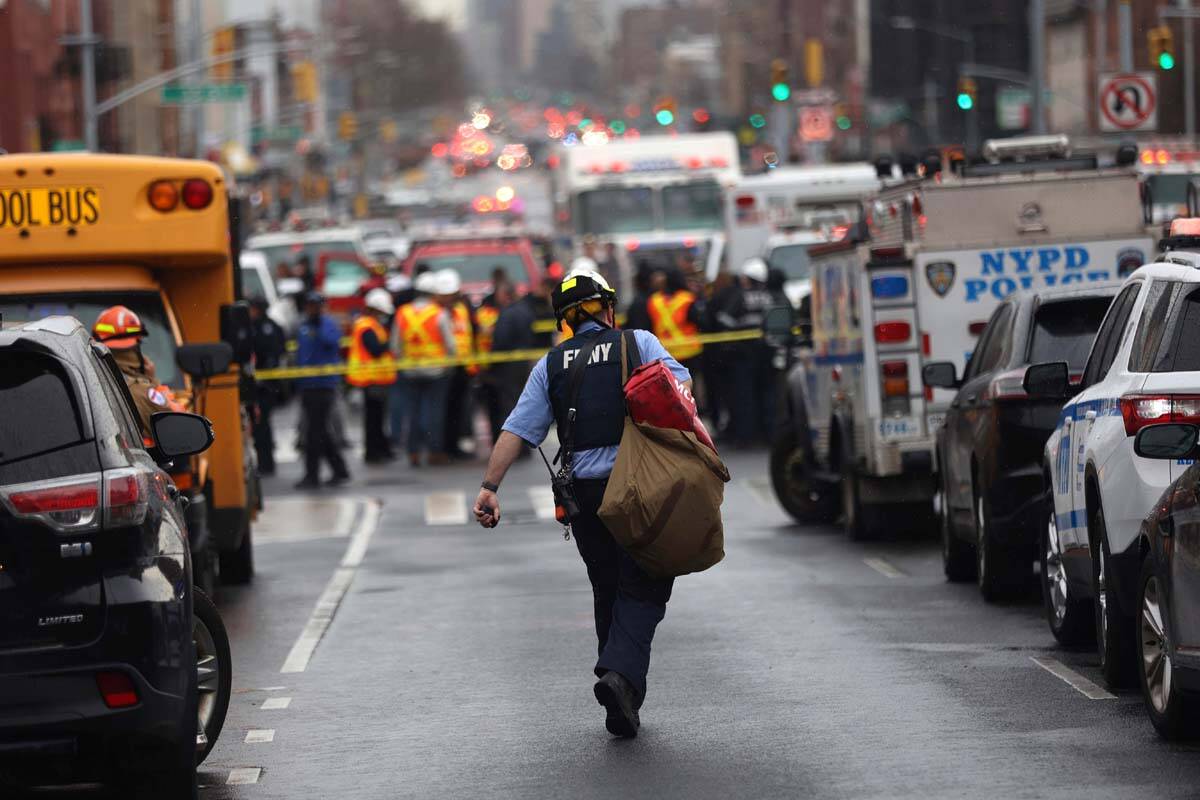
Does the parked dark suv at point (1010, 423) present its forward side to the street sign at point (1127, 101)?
yes

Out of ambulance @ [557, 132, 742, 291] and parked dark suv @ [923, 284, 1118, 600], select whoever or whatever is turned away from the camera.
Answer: the parked dark suv

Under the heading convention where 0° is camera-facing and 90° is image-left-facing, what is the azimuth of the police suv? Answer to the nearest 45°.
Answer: approximately 180°

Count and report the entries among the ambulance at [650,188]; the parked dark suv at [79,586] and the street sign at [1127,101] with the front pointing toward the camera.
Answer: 2

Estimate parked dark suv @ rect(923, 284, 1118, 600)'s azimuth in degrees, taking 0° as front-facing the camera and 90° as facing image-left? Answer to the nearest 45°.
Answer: approximately 180°

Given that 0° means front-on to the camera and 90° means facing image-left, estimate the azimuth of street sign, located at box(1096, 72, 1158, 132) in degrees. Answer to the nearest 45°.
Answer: approximately 0°

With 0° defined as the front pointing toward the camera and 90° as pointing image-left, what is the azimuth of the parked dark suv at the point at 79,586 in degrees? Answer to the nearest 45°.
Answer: approximately 180°

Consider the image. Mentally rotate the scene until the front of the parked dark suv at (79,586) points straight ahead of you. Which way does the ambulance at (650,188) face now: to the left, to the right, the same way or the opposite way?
the opposite way

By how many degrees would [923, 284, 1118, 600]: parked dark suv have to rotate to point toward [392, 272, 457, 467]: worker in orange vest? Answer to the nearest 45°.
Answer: approximately 45° to its left

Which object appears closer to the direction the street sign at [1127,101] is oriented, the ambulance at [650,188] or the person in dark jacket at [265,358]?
the person in dark jacket
